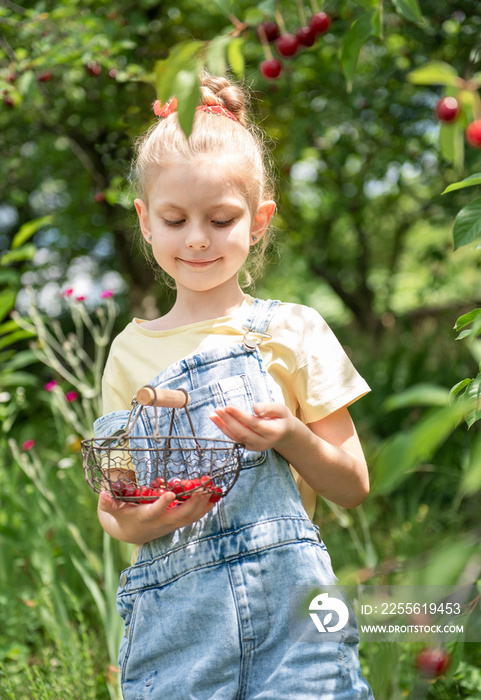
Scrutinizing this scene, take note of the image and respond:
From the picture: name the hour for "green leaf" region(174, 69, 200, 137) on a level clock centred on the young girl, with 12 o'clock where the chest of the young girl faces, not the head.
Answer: The green leaf is roughly at 12 o'clock from the young girl.

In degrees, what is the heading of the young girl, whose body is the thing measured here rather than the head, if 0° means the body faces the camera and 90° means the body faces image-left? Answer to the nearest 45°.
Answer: approximately 0°

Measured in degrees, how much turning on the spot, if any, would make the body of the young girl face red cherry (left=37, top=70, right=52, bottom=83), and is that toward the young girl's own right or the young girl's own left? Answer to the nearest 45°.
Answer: approximately 180°
